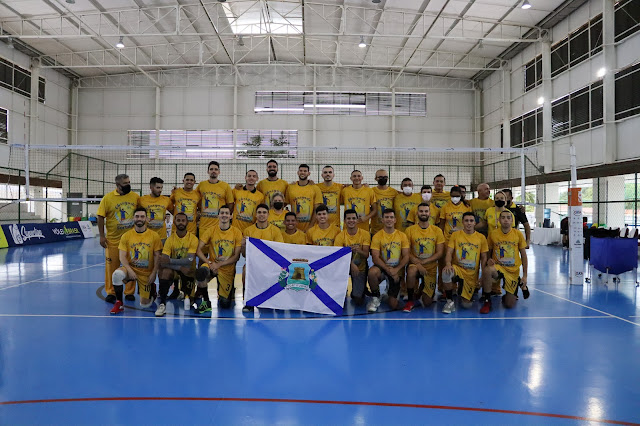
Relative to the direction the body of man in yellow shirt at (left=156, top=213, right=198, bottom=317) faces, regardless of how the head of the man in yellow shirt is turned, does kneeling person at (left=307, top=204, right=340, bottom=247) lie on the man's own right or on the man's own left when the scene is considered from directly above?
on the man's own left

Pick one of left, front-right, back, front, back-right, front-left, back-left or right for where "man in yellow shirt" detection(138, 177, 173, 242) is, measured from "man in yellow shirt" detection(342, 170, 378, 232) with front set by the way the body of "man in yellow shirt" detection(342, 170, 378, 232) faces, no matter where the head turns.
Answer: right

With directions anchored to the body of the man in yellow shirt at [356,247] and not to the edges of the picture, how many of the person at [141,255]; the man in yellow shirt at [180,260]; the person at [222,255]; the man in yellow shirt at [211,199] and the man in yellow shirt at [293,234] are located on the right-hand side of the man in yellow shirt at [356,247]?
5

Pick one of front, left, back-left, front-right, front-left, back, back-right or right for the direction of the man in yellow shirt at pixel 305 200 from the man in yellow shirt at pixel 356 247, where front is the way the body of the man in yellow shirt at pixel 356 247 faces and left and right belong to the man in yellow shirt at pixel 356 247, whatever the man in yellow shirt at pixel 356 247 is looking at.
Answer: back-right

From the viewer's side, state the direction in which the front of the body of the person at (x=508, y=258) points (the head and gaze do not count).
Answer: toward the camera

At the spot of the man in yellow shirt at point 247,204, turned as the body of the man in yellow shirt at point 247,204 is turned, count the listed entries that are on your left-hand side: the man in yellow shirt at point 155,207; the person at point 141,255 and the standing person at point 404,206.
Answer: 1

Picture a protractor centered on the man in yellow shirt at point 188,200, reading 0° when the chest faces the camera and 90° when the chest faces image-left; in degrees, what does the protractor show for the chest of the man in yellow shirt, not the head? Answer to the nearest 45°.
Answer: approximately 0°

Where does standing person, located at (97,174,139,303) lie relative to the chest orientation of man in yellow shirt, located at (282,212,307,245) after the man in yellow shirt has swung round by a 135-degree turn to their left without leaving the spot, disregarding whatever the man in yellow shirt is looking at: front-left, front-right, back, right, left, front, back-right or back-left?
back-left

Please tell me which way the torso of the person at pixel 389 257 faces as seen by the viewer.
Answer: toward the camera

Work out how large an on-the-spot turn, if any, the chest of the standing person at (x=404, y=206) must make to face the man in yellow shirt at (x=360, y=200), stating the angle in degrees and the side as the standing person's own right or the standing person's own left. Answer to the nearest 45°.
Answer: approximately 90° to the standing person's own right

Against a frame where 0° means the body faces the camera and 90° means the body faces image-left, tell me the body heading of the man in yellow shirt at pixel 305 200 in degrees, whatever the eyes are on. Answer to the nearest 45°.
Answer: approximately 0°

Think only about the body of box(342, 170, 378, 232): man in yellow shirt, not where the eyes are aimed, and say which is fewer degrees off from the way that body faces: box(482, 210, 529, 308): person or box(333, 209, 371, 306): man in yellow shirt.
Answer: the man in yellow shirt
